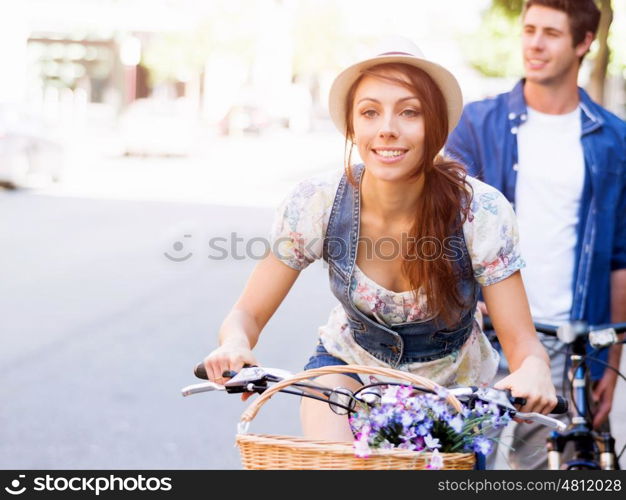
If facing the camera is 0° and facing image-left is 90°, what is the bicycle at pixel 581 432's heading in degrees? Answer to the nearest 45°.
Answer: approximately 0°

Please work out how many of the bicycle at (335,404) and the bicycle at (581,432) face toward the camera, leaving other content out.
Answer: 2

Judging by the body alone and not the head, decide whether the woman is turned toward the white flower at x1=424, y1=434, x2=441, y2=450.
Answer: yes

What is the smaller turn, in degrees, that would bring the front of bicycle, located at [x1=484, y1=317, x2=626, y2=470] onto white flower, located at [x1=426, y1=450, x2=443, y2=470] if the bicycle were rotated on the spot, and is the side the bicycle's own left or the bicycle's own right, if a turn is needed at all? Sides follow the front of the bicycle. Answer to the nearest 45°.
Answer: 0° — it already faces it

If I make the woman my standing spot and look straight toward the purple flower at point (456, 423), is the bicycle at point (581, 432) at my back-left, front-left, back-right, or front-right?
back-left

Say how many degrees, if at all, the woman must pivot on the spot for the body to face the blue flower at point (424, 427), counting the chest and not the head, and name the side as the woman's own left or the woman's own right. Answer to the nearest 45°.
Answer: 0° — they already face it

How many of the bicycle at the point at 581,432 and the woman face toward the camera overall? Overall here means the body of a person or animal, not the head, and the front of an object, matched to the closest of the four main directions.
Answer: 2

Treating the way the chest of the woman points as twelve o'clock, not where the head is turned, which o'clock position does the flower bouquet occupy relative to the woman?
The flower bouquet is roughly at 12 o'clock from the woman.

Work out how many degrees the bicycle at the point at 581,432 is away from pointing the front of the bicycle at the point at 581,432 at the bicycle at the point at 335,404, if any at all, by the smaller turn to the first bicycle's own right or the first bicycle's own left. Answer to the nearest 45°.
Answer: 0° — it already faces it

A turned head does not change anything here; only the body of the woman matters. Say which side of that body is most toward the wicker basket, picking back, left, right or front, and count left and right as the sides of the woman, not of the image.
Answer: front
